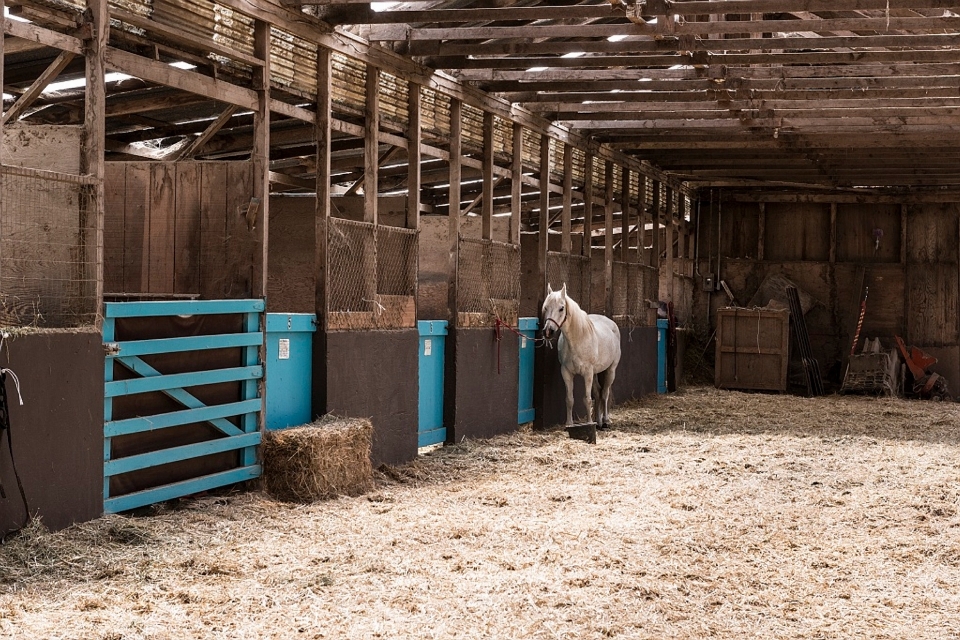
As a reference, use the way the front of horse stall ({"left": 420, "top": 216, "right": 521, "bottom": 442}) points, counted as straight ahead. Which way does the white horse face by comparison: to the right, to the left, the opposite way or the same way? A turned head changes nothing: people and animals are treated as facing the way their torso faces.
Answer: to the right

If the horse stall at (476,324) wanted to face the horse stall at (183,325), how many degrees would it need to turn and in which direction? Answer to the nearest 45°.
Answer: approximately 90° to its right

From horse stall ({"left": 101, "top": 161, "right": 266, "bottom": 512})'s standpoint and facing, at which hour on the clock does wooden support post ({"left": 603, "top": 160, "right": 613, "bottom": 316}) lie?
The wooden support post is roughly at 9 o'clock from the horse stall.

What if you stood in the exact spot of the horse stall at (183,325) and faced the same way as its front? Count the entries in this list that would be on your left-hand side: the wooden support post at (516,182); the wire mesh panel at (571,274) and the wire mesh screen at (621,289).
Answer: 3

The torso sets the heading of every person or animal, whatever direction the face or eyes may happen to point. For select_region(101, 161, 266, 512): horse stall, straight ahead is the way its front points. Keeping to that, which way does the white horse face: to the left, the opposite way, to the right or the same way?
to the right

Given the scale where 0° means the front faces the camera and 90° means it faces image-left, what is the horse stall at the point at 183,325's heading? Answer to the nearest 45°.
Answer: approximately 315°

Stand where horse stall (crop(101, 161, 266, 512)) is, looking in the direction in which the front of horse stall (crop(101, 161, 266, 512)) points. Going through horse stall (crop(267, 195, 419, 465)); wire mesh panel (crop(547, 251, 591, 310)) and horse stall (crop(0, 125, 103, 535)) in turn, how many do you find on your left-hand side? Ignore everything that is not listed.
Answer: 2

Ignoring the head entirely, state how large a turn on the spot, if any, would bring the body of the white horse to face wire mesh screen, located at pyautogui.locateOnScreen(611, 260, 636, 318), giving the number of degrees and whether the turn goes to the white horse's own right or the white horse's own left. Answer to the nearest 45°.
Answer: approximately 135° to the white horse's own right
